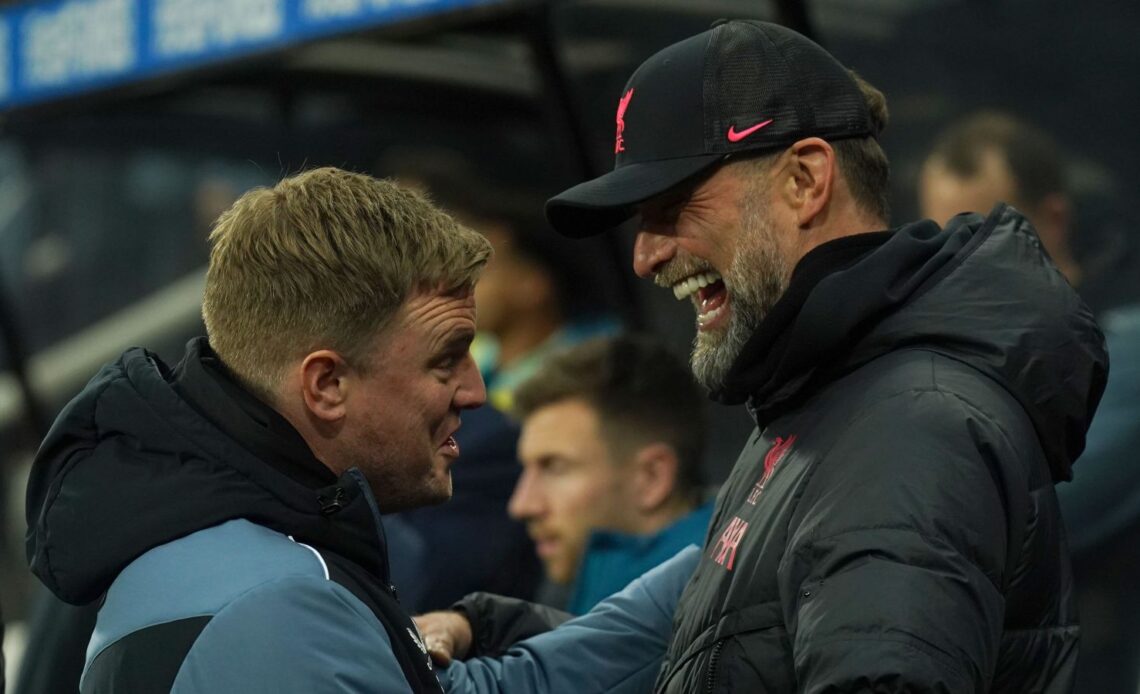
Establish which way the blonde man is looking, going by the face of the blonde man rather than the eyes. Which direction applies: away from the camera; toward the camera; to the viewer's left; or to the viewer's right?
to the viewer's right

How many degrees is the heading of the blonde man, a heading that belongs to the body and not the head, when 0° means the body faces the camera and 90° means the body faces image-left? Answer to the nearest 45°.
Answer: approximately 270°

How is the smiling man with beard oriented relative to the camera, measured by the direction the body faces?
to the viewer's left

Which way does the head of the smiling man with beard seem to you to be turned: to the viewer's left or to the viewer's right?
to the viewer's left

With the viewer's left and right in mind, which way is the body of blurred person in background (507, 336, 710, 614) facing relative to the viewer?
facing to the left of the viewer

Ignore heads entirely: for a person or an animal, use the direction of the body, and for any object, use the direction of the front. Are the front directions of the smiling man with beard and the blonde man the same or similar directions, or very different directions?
very different directions

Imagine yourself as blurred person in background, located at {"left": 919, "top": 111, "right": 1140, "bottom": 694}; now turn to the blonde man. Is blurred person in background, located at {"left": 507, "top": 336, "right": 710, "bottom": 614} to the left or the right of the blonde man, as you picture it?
right

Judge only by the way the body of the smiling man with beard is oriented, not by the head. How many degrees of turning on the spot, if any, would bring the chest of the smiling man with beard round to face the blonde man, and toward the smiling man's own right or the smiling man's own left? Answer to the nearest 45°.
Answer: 0° — they already face them

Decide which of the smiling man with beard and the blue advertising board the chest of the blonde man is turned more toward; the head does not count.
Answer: the smiling man with beard
